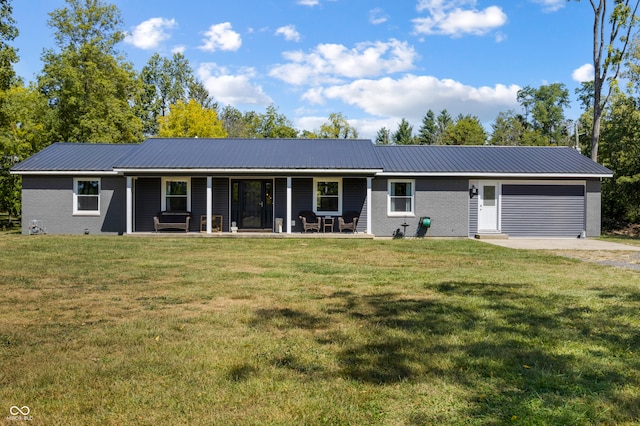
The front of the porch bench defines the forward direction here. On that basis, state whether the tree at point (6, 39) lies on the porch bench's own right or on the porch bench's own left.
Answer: on the porch bench's own right

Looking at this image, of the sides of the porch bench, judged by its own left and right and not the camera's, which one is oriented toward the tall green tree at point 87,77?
back

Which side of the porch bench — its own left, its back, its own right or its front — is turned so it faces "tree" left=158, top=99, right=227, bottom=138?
back

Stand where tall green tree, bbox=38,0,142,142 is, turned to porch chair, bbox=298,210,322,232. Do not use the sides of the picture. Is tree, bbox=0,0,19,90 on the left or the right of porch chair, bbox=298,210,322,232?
right

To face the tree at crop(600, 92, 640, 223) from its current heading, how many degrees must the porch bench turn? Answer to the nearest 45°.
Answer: approximately 90° to its left

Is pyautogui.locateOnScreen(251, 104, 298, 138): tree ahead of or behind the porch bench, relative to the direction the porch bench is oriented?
behind

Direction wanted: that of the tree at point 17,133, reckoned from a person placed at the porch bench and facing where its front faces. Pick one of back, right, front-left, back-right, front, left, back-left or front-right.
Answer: back-right

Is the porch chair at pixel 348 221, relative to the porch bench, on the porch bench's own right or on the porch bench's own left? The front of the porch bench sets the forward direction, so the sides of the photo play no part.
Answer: on the porch bench's own left

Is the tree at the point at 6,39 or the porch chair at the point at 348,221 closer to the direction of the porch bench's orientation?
the porch chair

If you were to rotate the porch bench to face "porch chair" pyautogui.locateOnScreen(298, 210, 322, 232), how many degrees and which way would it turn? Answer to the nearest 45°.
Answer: approximately 90° to its left
